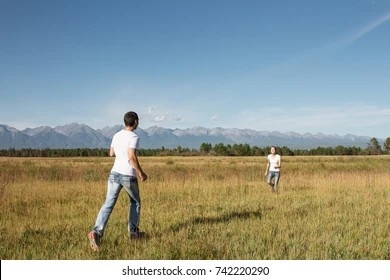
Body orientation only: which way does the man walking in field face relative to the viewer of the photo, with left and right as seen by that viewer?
facing away from the viewer and to the right of the viewer
